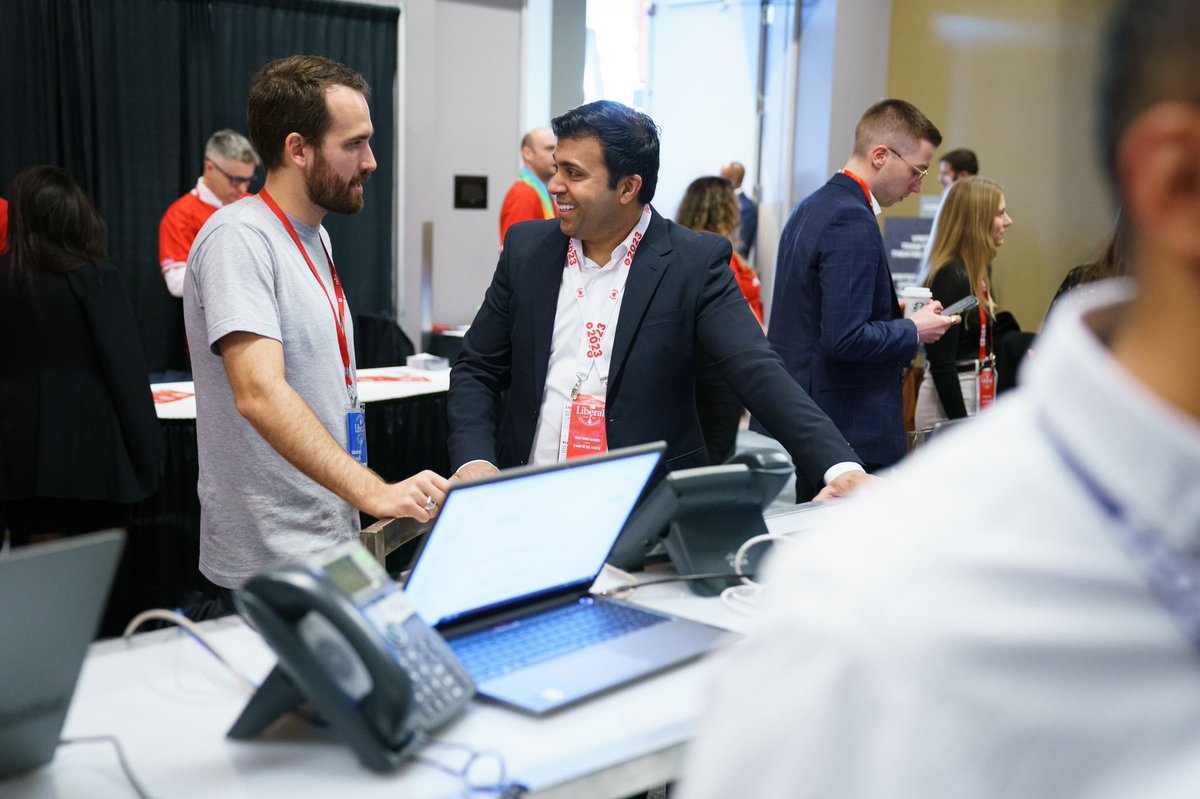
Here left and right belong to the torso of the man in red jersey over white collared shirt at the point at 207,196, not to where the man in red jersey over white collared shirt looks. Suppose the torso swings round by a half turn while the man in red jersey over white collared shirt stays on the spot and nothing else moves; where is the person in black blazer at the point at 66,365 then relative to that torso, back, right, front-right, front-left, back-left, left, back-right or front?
back-left

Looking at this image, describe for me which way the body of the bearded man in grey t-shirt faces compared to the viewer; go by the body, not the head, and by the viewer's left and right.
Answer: facing to the right of the viewer

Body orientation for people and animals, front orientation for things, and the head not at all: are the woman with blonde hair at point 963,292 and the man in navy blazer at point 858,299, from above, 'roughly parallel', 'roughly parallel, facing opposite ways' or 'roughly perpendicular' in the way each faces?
roughly parallel

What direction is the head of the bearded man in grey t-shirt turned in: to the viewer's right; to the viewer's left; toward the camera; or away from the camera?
to the viewer's right

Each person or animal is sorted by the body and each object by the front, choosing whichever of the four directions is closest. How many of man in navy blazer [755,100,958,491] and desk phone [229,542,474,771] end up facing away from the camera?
0

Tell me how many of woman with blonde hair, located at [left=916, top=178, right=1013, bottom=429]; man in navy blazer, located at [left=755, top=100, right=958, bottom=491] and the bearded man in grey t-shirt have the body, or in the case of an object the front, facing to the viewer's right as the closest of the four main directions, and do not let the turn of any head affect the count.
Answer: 3

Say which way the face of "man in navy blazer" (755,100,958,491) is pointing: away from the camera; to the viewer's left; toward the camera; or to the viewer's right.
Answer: to the viewer's right

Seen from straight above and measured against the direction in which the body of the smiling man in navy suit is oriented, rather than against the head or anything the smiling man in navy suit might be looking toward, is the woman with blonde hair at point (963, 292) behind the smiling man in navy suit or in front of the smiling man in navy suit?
behind

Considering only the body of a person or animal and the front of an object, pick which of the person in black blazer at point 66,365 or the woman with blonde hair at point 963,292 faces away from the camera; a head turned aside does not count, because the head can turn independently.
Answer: the person in black blazer

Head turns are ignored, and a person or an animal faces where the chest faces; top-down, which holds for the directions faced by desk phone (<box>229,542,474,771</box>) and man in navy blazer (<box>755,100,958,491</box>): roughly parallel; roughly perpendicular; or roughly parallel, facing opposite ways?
roughly parallel

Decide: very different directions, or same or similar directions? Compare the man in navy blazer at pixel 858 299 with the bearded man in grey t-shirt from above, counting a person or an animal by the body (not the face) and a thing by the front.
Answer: same or similar directions

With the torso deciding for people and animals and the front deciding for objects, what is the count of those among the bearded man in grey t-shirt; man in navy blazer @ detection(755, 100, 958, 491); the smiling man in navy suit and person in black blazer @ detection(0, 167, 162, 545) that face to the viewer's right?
2

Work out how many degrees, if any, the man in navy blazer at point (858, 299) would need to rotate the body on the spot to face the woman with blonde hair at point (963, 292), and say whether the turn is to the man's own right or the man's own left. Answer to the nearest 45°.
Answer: approximately 90° to the man's own left

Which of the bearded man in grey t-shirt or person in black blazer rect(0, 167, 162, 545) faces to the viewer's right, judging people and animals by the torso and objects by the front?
the bearded man in grey t-shirt

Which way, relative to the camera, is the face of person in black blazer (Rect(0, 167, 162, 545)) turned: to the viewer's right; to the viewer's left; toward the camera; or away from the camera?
away from the camera

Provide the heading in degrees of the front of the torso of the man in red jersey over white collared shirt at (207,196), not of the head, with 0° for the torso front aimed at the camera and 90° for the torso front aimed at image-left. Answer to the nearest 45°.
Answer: approximately 315°

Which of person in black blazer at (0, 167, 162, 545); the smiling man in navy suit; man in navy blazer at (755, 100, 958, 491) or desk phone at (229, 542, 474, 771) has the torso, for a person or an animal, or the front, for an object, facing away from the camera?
the person in black blazer

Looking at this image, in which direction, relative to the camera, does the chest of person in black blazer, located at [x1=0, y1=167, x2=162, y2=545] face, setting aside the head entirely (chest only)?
away from the camera
